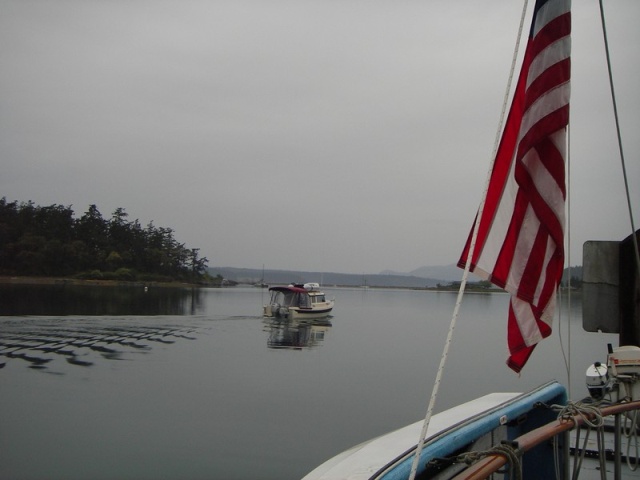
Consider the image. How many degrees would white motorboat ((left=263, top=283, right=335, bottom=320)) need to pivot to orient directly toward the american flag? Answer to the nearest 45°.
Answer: approximately 135° to its right

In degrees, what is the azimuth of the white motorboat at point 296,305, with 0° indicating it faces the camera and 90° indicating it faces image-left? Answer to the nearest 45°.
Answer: approximately 225°
